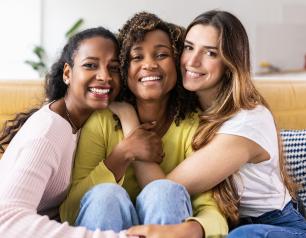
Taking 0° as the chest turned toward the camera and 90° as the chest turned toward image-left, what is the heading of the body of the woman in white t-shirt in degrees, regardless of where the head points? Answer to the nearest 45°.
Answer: approximately 90°
